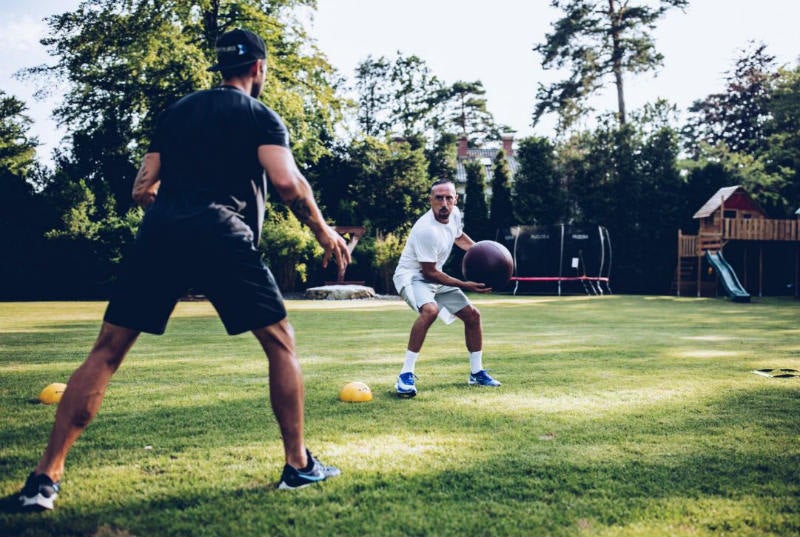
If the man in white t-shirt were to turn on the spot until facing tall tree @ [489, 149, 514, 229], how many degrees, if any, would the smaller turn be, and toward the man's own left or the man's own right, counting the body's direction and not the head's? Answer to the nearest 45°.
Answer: approximately 135° to the man's own left

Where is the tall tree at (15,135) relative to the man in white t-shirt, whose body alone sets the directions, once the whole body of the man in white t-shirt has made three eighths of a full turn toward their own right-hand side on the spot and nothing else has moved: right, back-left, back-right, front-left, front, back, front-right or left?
front-right

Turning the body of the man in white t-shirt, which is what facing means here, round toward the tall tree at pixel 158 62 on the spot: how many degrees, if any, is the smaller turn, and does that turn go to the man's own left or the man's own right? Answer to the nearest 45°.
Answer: approximately 180°

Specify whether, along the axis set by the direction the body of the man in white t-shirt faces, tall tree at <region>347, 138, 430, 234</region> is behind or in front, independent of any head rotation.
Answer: behind

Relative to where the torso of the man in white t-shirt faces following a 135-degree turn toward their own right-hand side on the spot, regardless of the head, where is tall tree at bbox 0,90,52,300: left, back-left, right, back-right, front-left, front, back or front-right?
front-right

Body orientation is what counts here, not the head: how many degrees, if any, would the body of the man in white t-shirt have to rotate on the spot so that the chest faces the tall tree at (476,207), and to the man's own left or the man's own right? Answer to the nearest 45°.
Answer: approximately 135° to the man's own left

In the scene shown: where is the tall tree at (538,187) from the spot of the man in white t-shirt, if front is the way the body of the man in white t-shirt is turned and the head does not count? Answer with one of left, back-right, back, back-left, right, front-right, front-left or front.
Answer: back-left
